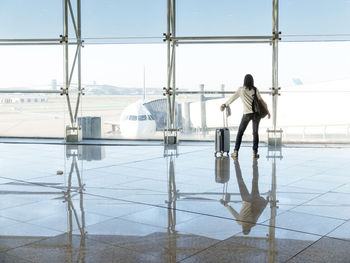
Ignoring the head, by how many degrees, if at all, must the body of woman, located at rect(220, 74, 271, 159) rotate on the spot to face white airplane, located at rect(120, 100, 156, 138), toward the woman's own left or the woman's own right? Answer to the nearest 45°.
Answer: approximately 45° to the woman's own left

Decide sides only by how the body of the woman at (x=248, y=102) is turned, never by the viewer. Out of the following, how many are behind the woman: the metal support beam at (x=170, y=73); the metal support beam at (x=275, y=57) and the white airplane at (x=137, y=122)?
0

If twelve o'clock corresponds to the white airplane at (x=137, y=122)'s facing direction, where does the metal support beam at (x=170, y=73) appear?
The metal support beam is roughly at 11 o'clock from the white airplane.

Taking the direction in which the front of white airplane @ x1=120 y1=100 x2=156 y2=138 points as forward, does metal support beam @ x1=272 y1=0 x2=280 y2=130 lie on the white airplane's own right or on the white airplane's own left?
on the white airplane's own left

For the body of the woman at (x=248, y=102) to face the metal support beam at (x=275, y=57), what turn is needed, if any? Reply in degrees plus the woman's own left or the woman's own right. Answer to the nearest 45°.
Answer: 0° — they already face it

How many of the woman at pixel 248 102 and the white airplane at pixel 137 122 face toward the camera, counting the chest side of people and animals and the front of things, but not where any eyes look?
1

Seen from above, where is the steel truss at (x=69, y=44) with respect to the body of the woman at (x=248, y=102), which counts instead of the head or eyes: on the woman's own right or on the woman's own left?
on the woman's own left

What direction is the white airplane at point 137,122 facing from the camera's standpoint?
toward the camera

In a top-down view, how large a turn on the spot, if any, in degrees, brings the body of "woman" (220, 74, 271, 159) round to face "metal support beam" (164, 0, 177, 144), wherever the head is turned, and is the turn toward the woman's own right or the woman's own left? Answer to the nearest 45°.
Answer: approximately 45° to the woman's own left

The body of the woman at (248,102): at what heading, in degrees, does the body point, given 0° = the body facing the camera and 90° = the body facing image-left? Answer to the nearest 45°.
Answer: approximately 180°

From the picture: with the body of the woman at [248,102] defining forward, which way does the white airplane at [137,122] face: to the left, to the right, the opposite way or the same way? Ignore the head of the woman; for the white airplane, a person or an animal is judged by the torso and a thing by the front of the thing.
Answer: the opposite way
